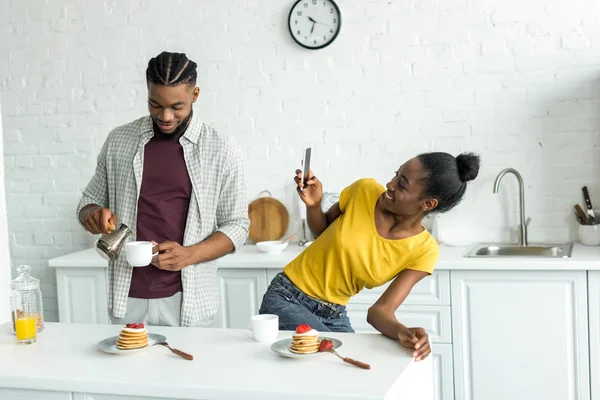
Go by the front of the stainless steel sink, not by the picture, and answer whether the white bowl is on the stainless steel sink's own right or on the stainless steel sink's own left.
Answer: on the stainless steel sink's own right

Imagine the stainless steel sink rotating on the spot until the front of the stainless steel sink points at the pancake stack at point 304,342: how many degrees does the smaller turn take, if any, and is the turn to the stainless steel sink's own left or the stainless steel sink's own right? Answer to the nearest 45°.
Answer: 0° — it already faces it

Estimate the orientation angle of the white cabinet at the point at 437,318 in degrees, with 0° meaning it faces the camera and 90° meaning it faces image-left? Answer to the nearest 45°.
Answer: approximately 0°

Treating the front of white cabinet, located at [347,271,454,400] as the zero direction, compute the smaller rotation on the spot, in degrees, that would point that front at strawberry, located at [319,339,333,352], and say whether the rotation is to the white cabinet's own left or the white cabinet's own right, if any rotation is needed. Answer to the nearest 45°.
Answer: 0° — it already faces it

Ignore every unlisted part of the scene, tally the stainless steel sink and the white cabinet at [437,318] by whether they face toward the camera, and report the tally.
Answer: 2

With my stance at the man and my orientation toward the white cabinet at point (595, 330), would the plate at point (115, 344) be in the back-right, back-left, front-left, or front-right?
back-right

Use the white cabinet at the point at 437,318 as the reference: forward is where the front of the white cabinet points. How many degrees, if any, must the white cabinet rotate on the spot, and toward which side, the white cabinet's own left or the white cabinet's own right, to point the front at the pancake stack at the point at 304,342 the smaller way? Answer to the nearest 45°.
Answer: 0° — it already faces it

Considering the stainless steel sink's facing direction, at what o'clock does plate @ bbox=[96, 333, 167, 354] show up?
The plate is roughly at 1 o'clock from the stainless steel sink.
